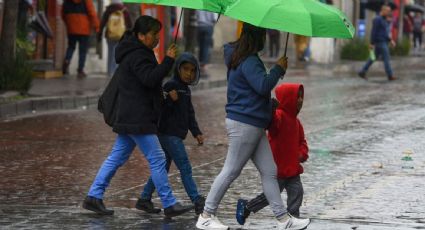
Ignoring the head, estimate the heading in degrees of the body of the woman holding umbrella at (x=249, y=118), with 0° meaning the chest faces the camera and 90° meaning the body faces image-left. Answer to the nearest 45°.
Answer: approximately 270°

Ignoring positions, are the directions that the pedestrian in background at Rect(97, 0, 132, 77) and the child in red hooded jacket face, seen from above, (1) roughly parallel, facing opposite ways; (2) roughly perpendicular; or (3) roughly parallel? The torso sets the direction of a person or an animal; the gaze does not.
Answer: roughly perpendicular

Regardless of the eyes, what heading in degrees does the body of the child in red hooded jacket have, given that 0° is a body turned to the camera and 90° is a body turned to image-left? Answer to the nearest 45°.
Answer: approximately 270°

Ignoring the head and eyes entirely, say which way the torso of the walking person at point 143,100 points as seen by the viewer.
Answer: to the viewer's right

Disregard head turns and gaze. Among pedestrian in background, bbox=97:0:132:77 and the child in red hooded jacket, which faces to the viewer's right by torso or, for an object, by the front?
the child in red hooded jacket
